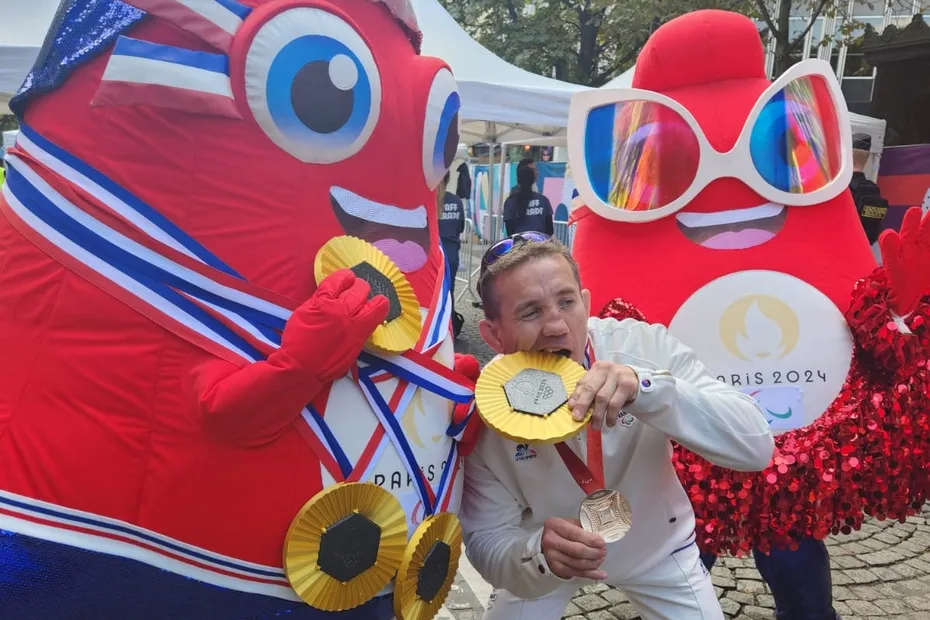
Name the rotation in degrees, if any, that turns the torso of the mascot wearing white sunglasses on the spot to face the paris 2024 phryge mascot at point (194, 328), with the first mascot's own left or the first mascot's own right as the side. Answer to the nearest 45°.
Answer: approximately 45° to the first mascot's own right

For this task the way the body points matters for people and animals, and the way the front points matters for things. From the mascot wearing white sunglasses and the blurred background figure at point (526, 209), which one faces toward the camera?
the mascot wearing white sunglasses

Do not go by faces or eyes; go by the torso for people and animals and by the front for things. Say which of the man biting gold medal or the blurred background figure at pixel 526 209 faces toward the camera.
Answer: the man biting gold medal

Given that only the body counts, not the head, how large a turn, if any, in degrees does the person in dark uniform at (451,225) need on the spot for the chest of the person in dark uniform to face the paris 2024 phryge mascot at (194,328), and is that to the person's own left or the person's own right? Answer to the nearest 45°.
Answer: approximately 180°

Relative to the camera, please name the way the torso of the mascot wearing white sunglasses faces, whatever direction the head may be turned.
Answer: toward the camera

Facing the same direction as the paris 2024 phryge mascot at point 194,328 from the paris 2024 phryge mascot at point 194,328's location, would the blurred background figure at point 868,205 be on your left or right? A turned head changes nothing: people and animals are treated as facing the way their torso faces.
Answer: on your left

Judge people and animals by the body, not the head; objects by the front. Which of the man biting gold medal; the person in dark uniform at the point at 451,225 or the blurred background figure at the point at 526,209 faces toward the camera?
the man biting gold medal

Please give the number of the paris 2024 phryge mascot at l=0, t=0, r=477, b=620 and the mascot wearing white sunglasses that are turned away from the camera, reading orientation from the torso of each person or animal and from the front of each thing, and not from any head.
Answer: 0

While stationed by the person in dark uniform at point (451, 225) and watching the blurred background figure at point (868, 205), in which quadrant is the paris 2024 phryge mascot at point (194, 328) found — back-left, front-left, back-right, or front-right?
front-right

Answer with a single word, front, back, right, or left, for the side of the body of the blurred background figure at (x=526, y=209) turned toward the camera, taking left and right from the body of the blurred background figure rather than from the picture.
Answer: back

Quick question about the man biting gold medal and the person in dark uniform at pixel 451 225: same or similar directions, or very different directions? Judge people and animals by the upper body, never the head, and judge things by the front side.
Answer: very different directions

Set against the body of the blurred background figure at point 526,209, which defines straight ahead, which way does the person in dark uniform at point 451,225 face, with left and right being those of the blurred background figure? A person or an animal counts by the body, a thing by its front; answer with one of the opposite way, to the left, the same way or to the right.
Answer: the same way

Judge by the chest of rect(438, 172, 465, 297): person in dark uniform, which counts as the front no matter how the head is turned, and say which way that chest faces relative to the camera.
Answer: away from the camera

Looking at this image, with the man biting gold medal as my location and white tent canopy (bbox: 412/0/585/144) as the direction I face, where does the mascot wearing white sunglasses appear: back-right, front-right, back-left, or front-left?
front-right

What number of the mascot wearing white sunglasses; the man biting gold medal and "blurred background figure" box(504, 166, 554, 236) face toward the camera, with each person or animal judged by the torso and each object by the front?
2

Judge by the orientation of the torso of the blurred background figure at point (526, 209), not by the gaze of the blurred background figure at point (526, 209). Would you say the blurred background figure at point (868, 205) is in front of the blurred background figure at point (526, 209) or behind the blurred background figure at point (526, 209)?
behind
